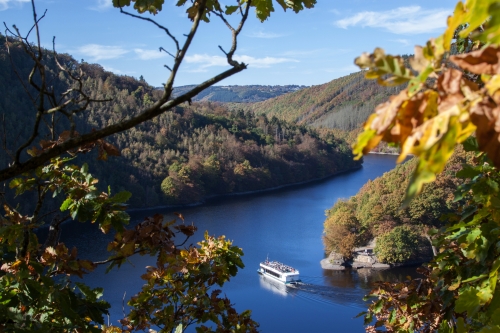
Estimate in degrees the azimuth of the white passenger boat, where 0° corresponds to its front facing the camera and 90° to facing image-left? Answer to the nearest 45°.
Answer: approximately 135°

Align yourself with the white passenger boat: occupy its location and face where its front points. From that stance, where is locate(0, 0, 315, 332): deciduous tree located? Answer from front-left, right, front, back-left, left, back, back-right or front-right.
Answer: back-left
